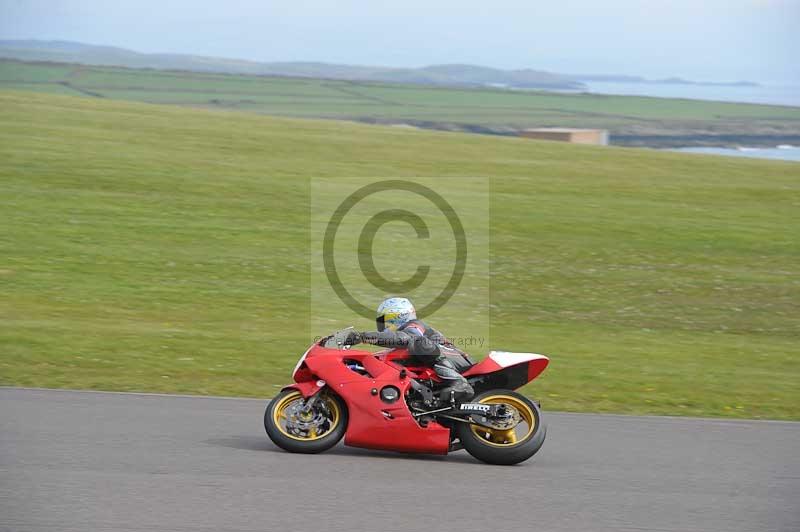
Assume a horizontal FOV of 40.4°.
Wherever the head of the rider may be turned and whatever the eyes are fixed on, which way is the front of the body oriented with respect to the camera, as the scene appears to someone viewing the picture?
to the viewer's left

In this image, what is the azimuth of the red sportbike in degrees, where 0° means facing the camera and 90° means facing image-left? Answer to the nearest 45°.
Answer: approximately 90°
